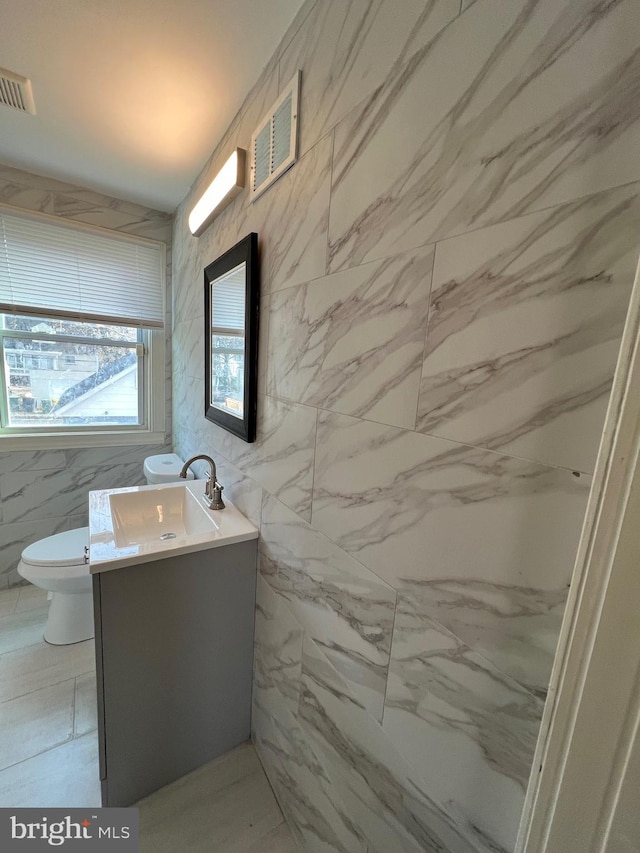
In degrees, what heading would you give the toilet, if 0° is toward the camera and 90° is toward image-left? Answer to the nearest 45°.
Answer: approximately 90°

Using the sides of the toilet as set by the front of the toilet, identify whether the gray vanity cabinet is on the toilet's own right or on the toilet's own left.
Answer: on the toilet's own left
